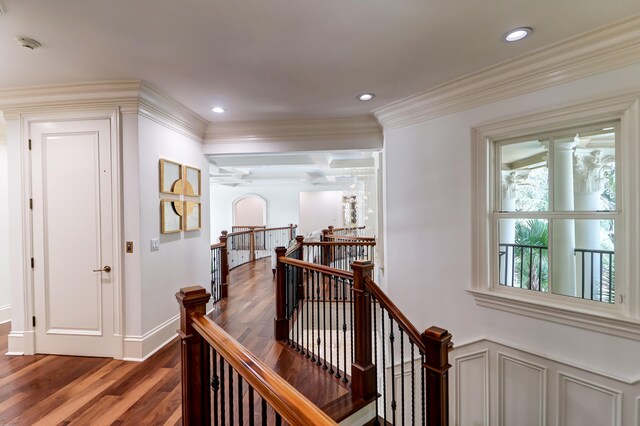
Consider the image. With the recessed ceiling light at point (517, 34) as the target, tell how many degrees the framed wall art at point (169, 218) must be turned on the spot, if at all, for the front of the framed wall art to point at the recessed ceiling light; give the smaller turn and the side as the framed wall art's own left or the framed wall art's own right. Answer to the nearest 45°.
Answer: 0° — it already faces it

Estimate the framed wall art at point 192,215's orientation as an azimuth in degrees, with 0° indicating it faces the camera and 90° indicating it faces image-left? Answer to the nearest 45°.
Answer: approximately 315°

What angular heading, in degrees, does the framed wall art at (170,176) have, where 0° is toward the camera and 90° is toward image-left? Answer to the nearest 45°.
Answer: approximately 315°

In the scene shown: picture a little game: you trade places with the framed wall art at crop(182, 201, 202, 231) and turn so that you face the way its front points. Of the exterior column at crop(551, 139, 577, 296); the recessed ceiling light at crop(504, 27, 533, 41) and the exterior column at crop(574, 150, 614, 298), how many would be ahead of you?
3

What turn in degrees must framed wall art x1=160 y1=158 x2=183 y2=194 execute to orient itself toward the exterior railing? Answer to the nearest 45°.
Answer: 0° — it already faces it
